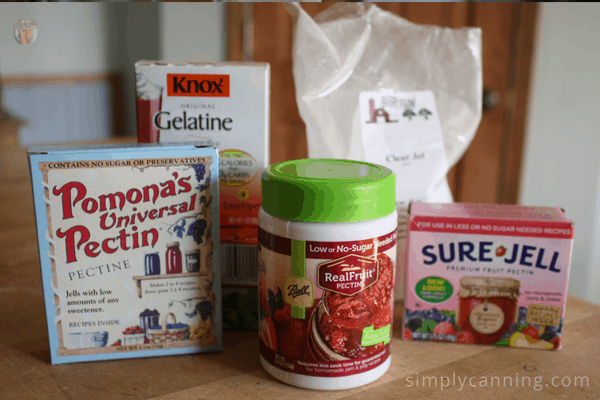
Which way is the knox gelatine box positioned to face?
toward the camera

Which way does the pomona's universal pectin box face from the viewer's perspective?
toward the camera

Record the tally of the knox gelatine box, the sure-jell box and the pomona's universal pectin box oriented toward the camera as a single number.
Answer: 3

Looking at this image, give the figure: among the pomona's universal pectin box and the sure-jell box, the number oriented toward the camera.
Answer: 2

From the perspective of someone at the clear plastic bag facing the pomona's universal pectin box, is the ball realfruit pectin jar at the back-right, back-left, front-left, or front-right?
front-left

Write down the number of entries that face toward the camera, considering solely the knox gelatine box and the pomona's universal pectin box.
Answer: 2

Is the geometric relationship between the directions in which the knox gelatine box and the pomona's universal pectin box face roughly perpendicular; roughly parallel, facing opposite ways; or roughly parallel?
roughly parallel
